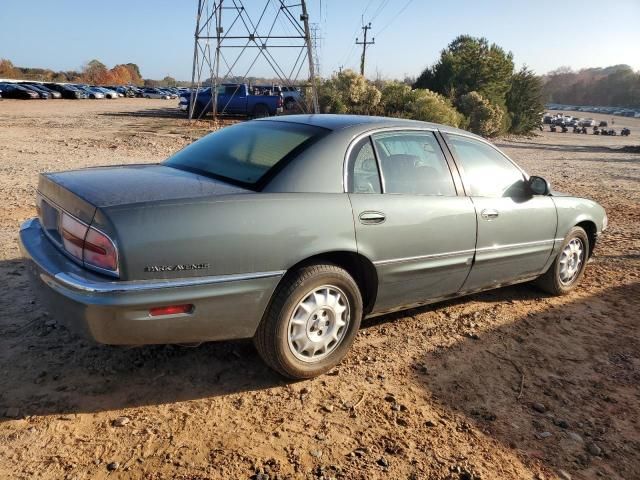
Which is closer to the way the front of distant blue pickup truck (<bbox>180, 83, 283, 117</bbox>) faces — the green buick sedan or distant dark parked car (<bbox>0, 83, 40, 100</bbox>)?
the distant dark parked car

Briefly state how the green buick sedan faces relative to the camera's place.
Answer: facing away from the viewer and to the right of the viewer

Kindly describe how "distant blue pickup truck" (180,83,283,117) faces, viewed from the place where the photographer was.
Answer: facing to the left of the viewer

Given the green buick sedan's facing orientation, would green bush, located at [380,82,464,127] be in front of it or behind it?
in front

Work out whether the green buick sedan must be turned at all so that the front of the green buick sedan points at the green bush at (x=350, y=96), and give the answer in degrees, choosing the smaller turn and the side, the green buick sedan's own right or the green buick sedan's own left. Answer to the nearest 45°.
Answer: approximately 45° to the green buick sedan's own left

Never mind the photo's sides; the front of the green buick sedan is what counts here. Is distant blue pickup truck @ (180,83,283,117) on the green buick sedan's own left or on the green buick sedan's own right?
on the green buick sedan's own left

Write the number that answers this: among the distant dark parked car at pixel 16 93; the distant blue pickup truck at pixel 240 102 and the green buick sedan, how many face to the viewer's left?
1

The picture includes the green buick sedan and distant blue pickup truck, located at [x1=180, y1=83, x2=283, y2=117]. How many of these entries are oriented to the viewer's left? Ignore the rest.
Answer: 1

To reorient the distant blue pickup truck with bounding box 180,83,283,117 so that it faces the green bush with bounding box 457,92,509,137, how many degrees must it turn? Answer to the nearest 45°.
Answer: approximately 180°
